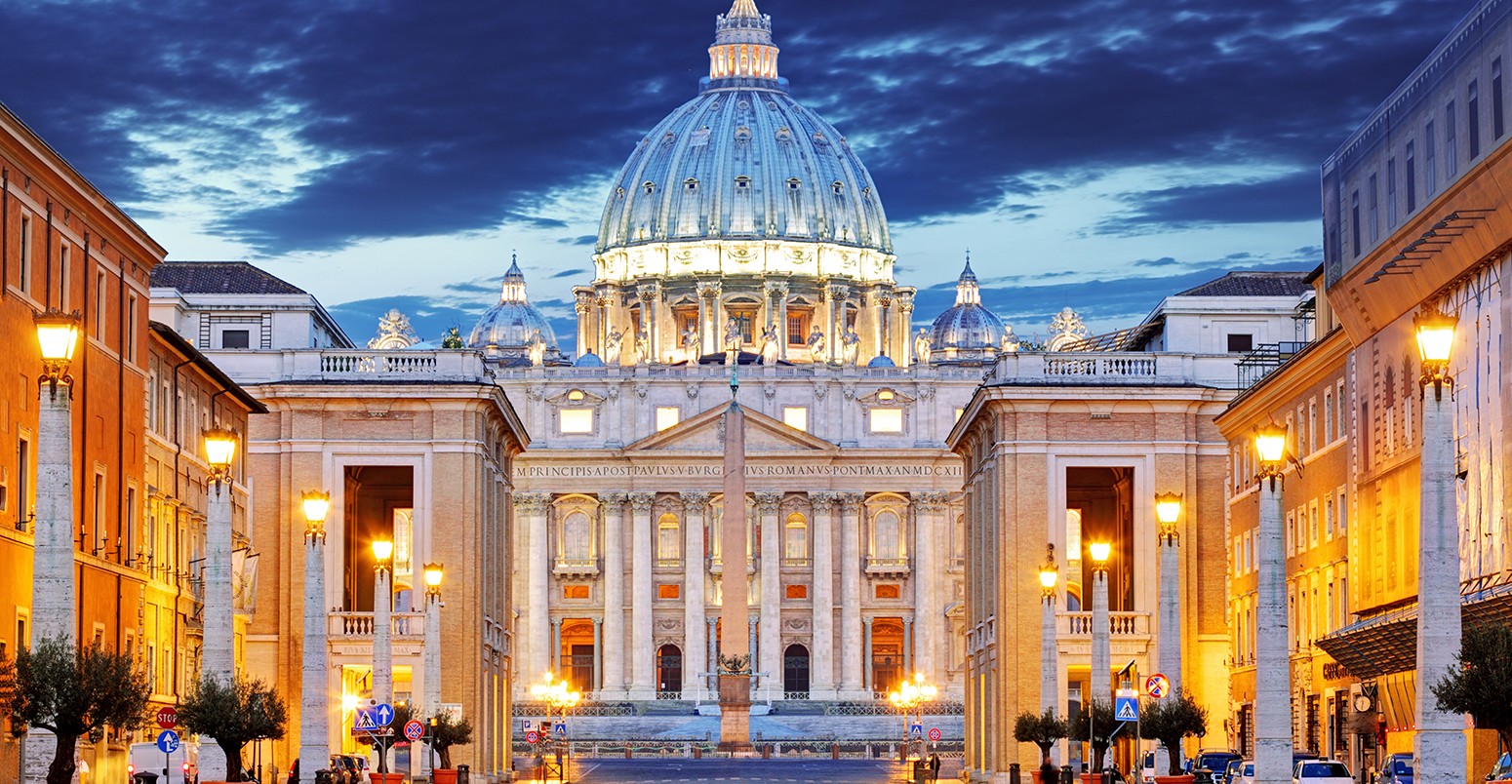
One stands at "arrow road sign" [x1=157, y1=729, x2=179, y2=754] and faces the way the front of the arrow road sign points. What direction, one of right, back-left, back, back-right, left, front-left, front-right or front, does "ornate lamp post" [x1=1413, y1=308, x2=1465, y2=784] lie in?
front-left

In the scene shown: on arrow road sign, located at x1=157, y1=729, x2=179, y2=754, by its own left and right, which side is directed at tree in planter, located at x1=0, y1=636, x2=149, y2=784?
front

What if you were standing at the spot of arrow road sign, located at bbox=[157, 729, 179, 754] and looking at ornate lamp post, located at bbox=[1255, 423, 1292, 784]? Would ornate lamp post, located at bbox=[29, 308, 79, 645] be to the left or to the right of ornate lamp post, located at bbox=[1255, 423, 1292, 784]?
right

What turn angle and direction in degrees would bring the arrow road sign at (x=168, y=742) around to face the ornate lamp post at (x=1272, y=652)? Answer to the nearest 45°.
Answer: approximately 45° to its left

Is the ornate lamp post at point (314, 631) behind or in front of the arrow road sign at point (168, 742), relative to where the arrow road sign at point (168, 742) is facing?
behind

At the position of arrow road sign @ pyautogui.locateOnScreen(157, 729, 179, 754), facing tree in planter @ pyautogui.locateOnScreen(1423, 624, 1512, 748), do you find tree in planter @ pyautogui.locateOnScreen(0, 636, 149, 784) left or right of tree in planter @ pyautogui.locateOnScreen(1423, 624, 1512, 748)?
right

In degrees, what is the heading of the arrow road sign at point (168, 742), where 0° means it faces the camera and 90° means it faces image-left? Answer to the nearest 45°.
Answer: approximately 0°

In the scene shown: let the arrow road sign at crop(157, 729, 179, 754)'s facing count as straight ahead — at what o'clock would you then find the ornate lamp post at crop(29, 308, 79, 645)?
The ornate lamp post is roughly at 12 o'clock from the arrow road sign.

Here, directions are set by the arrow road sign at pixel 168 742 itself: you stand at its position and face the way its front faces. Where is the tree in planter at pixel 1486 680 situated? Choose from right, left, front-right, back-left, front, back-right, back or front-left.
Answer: front-left
